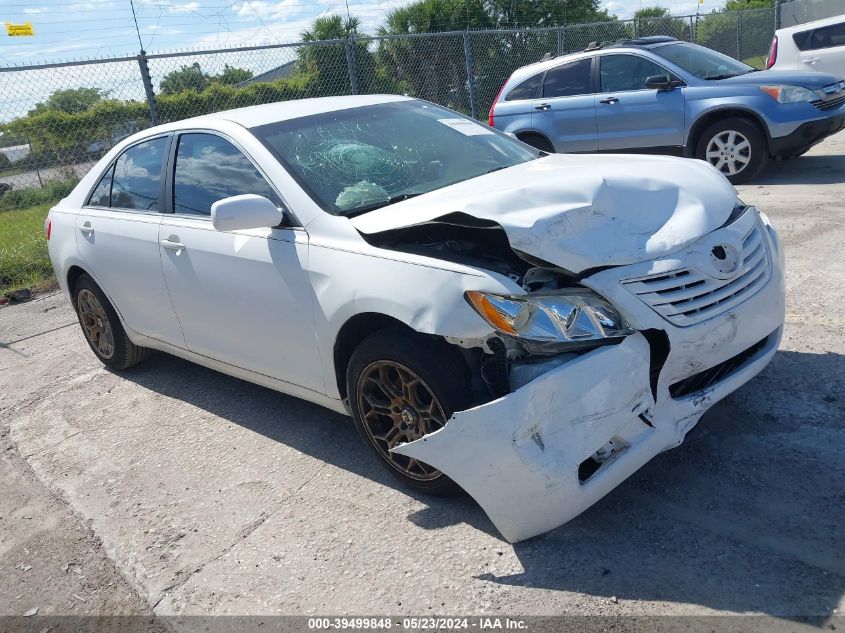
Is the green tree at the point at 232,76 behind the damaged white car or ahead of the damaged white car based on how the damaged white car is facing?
behind

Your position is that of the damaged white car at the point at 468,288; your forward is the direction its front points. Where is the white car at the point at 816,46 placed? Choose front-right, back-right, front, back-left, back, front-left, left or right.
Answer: left

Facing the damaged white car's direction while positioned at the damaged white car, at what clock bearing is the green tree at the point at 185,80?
The green tree is roughly at 7 o'clock from the damaged white car.

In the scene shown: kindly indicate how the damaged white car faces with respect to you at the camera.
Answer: facing the viewer and to the right of the viewer

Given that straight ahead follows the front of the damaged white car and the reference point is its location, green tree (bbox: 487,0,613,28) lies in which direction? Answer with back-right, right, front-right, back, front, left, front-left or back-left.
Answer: back-left

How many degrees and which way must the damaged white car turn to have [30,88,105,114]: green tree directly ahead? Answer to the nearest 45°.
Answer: approximately 180°
